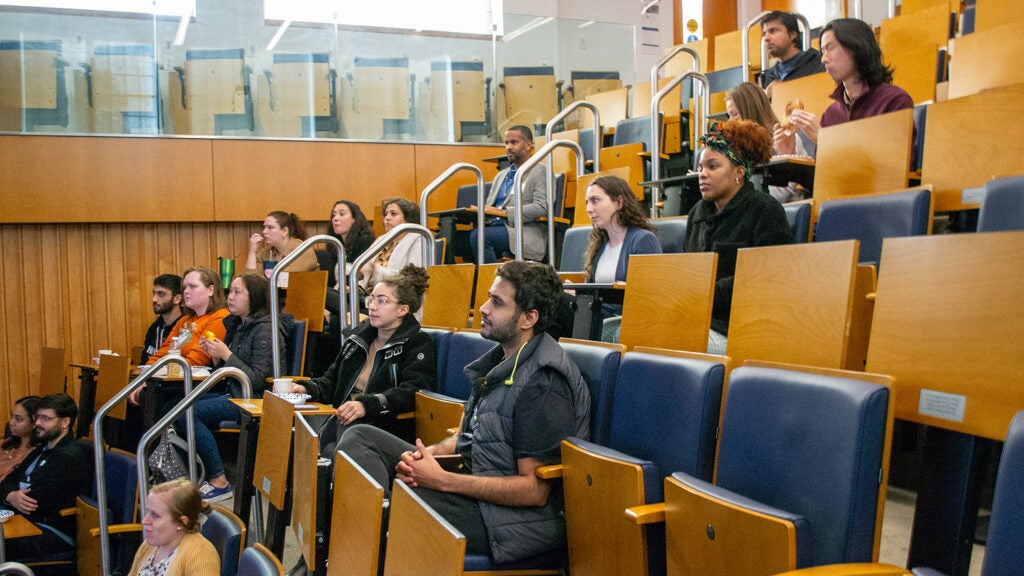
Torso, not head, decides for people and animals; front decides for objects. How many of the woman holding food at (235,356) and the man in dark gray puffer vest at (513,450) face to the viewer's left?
2

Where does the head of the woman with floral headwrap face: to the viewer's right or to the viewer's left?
to the viewer's left

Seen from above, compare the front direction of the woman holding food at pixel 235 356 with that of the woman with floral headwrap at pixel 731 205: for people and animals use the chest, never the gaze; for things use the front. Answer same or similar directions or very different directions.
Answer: same or similar directions

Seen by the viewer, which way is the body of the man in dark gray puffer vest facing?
to the viewer's left

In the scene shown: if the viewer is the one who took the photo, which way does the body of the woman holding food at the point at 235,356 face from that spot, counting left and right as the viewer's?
facing to the left of the viewer

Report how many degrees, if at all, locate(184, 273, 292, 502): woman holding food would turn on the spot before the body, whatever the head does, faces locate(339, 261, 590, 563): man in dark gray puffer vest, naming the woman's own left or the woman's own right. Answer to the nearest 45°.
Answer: approximately 90° to the woman's own left

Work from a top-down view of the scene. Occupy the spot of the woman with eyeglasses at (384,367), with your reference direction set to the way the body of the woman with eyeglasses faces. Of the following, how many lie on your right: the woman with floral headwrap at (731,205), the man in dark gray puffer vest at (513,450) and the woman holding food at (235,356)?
1

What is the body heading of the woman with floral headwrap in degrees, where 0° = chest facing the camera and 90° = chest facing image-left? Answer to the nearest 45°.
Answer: approximately 45°

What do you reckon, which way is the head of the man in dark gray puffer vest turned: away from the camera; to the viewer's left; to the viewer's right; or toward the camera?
to the viewer's left

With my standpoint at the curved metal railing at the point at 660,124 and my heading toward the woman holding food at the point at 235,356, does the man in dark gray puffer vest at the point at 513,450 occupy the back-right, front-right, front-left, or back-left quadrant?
front-left

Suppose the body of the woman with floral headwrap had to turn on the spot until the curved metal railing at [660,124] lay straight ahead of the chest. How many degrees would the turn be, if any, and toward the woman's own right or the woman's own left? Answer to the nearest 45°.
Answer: approximately 135° to the woman's own right

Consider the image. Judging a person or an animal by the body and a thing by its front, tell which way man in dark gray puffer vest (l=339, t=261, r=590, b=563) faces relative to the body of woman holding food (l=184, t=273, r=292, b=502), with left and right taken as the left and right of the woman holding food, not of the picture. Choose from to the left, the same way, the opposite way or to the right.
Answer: the same way

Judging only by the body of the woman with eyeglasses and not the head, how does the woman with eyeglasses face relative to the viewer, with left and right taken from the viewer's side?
facing the viewer and to the left of the viewer

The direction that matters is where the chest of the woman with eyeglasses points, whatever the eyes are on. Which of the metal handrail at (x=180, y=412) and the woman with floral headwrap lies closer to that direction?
the metal handrail

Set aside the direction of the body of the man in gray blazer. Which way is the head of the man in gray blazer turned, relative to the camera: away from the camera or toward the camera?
toward the camera
